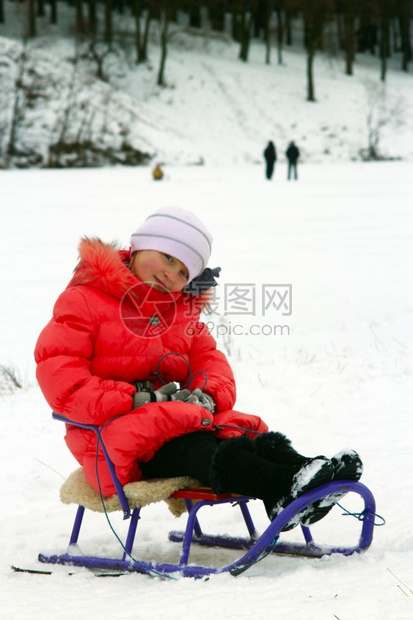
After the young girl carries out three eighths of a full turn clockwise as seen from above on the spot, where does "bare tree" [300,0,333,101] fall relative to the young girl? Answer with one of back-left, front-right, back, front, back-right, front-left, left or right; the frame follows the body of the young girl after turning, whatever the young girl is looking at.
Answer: right

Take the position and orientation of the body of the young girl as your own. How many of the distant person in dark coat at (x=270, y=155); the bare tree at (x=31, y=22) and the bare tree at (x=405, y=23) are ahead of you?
0

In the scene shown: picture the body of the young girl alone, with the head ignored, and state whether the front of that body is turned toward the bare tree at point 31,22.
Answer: no

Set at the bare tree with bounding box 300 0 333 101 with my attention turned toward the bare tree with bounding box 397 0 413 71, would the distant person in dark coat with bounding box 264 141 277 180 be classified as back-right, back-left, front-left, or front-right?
back-right

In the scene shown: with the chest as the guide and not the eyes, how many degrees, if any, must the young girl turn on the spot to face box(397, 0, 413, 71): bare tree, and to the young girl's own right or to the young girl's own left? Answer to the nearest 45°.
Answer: approximately 135° to the young girl's own left

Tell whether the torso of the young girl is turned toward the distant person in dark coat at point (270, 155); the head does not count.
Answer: no

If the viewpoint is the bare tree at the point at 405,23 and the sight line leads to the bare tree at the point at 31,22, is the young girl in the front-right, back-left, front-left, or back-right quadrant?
front-left

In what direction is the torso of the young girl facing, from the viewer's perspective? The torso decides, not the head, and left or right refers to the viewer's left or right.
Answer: facing the viewer and to the right of the viewer

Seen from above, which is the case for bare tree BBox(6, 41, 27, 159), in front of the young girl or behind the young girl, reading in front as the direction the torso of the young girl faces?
behind

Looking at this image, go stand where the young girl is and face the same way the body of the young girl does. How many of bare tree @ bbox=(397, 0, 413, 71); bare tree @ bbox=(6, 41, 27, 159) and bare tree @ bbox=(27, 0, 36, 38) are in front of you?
0

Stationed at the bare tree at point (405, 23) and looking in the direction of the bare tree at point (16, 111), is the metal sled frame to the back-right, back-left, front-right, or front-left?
front-left
